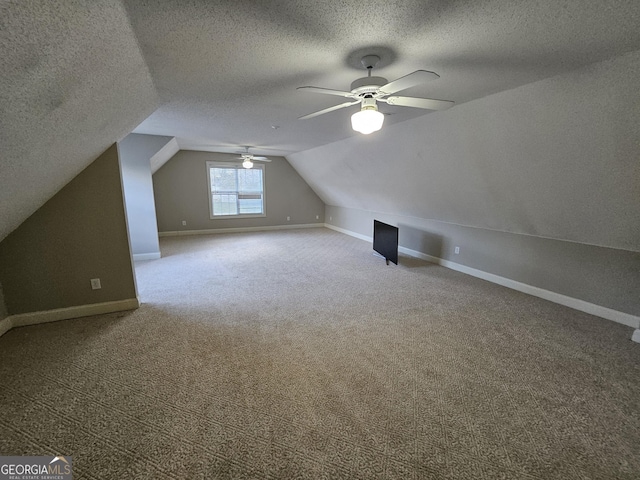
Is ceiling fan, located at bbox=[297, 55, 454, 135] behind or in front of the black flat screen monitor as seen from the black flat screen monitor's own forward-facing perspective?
in front

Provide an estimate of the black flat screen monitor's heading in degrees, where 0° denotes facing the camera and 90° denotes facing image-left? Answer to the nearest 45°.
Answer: approximately 45°

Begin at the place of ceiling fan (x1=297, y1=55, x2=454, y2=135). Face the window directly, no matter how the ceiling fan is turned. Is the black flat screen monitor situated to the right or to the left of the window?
right

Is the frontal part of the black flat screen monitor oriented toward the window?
no
